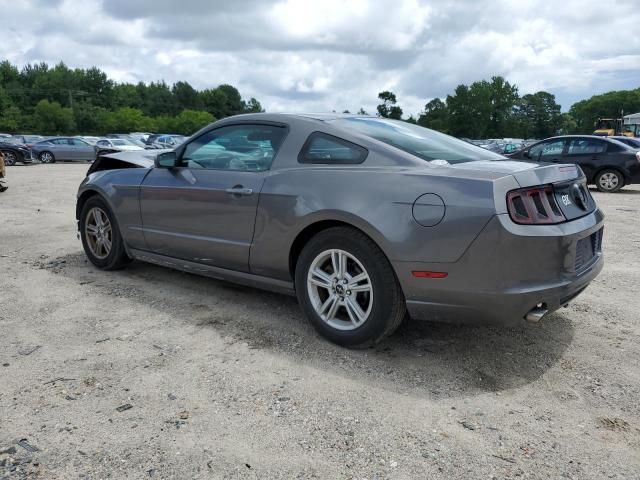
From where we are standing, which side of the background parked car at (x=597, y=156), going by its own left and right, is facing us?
left

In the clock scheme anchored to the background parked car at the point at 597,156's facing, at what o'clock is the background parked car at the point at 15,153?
the background parked car at the point at 15,153 is roughly at 12 o'clock from the background parked car at the point at 597,156.

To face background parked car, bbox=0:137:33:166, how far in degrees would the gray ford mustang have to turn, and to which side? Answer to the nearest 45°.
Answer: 0° — it already faces it

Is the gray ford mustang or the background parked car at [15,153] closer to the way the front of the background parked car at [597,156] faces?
the background parked car

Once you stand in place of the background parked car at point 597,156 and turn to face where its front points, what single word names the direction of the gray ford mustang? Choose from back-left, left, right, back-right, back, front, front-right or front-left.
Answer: left

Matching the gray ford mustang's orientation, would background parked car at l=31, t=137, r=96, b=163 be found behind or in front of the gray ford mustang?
in front

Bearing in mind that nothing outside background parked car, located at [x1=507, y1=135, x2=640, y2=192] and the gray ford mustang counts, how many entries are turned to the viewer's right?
0

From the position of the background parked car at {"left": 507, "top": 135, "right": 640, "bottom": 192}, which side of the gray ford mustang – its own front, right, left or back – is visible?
right

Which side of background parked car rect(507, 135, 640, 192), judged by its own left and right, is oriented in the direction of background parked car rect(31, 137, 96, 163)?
front

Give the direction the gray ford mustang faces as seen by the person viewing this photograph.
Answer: facing away from the viewer and to the left of the viewer
